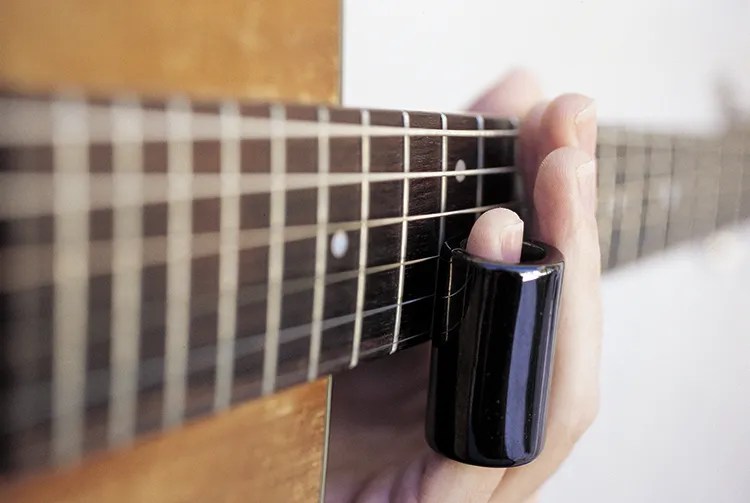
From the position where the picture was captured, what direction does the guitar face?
facing the viewer and to the right of the viewer
